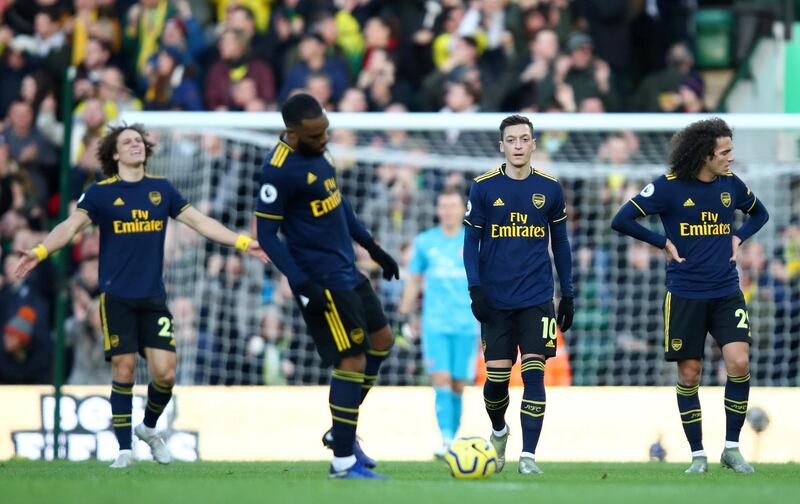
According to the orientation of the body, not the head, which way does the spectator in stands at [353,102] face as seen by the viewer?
toward the camera

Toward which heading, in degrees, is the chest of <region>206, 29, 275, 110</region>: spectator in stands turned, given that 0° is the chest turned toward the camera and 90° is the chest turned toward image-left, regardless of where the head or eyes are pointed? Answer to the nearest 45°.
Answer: approximately 0°

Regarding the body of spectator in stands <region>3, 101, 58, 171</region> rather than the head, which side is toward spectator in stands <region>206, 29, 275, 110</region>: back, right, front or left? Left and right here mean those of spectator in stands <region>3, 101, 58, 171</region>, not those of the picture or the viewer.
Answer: left

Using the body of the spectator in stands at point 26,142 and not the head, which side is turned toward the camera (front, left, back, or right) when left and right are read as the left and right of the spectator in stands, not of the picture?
front

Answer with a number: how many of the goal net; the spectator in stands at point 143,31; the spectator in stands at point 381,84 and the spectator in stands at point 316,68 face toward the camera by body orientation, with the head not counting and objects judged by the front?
4

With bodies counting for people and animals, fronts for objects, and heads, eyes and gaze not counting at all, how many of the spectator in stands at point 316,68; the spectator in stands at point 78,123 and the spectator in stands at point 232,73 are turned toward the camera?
3

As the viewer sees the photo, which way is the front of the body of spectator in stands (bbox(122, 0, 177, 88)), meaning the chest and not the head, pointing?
toward the camera

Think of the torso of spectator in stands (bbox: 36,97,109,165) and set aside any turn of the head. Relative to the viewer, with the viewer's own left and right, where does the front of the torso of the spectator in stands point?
facing the viewer

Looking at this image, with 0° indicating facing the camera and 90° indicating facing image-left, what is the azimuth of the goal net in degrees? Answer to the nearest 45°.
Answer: approximately 0°
